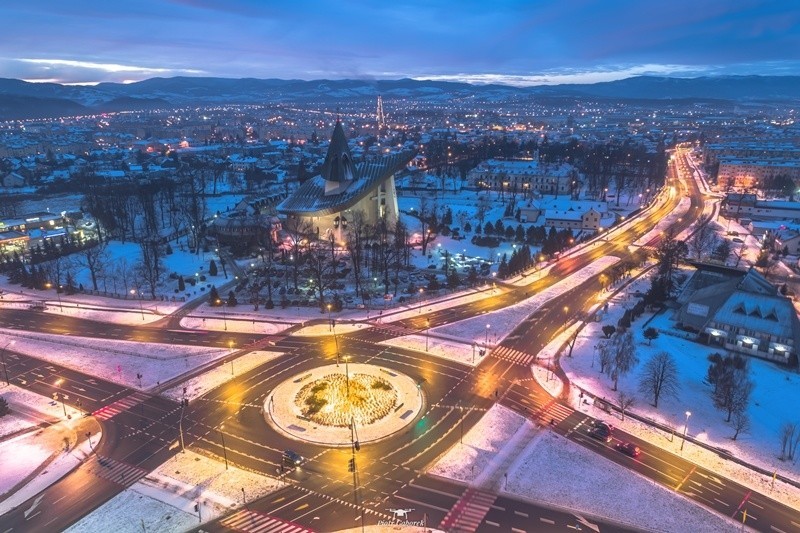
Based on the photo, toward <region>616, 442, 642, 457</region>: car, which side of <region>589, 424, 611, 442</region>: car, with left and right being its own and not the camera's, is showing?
back

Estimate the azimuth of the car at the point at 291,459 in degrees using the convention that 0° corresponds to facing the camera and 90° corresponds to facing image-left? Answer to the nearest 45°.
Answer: approximately 315°

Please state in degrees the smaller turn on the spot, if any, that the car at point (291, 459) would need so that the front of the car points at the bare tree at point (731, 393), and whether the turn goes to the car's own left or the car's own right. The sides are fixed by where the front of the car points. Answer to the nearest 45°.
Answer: approximately 45° to the car's own left

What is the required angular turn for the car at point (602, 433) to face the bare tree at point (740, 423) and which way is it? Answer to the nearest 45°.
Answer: approximately 90° to its right

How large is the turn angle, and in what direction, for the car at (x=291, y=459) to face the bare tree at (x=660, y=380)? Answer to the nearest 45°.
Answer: approximately 45° to its left

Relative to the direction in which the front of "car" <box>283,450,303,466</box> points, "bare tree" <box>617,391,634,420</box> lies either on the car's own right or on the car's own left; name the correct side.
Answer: on the car's own left

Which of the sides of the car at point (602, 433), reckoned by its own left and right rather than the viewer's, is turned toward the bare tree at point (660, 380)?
right

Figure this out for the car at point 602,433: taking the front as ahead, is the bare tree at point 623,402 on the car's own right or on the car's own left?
on the car's own right

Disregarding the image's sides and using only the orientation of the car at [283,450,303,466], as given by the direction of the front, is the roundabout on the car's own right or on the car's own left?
on the car's own left

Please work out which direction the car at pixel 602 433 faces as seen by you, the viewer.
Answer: facing away from the viewer and to the left of the viewer
